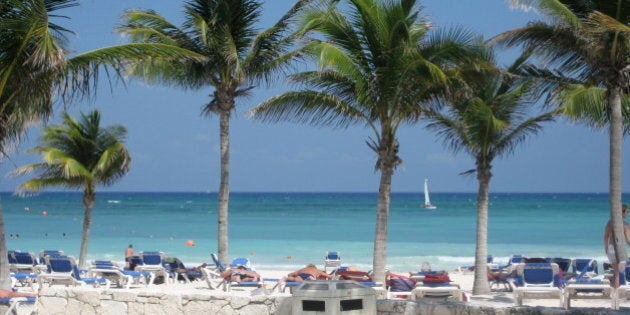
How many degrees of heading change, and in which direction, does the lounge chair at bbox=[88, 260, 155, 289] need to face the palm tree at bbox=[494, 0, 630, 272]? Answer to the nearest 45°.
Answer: approximately 45° to its right
